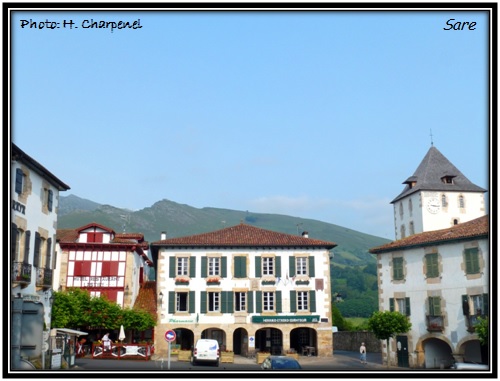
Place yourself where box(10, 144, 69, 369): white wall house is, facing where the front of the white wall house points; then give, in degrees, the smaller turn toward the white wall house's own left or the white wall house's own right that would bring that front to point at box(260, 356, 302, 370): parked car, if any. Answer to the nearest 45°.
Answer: approximately 45° to the white wall house's own left

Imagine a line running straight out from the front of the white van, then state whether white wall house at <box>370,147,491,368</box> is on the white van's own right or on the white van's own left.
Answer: on the white van's own right

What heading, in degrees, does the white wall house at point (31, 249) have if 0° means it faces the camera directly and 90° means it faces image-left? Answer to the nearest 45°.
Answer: approximately 315°

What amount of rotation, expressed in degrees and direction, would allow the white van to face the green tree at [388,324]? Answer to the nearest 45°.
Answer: approximately 90° to its right

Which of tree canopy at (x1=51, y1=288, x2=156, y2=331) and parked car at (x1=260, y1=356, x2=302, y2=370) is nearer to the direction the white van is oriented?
the tree canopy

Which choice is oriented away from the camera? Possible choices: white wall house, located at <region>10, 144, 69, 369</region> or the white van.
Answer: the white van

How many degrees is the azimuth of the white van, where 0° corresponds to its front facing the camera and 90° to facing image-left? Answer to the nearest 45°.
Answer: approximately 180°

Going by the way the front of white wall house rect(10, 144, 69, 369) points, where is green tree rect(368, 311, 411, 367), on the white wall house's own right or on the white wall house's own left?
on the white wall house's own left

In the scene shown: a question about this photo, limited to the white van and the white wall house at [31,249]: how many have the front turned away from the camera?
1

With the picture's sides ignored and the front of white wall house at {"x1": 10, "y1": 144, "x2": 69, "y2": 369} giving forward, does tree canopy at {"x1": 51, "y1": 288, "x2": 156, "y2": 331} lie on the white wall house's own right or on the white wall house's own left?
on the white wall house's own left
